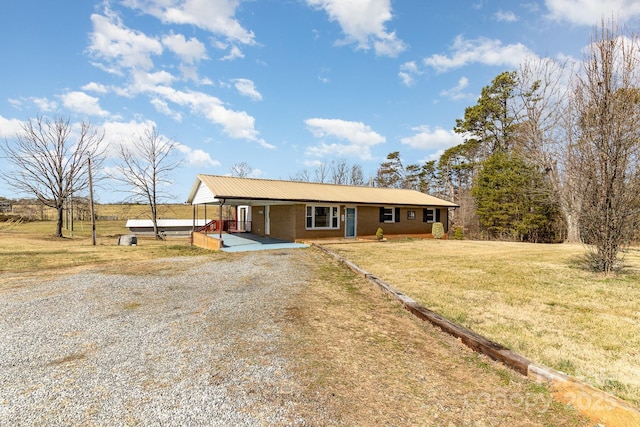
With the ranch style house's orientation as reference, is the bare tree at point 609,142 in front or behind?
in front

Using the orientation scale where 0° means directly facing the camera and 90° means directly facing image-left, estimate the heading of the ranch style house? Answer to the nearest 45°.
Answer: approximately 315°

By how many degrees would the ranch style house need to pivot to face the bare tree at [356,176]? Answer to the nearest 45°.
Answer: approximately 135° to its left

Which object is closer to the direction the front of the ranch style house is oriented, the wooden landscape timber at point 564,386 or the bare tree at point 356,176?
the wooden landscape timber

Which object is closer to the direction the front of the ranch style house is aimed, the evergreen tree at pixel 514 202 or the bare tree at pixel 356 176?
the evergreen tree

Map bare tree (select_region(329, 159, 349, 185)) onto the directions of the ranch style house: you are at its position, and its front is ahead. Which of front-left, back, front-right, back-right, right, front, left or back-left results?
back-left

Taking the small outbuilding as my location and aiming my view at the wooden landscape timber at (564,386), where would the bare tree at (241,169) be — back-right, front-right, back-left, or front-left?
back-left

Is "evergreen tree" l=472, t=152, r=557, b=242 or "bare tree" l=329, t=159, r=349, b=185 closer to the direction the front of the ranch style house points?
the evergreen tree

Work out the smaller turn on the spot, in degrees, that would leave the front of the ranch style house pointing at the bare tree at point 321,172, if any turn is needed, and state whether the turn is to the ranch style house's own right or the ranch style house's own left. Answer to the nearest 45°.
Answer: approximately 135° to the ranch style house's own left

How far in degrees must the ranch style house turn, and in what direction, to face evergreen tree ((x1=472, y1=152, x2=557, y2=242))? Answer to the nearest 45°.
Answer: approximately 45° to its left
